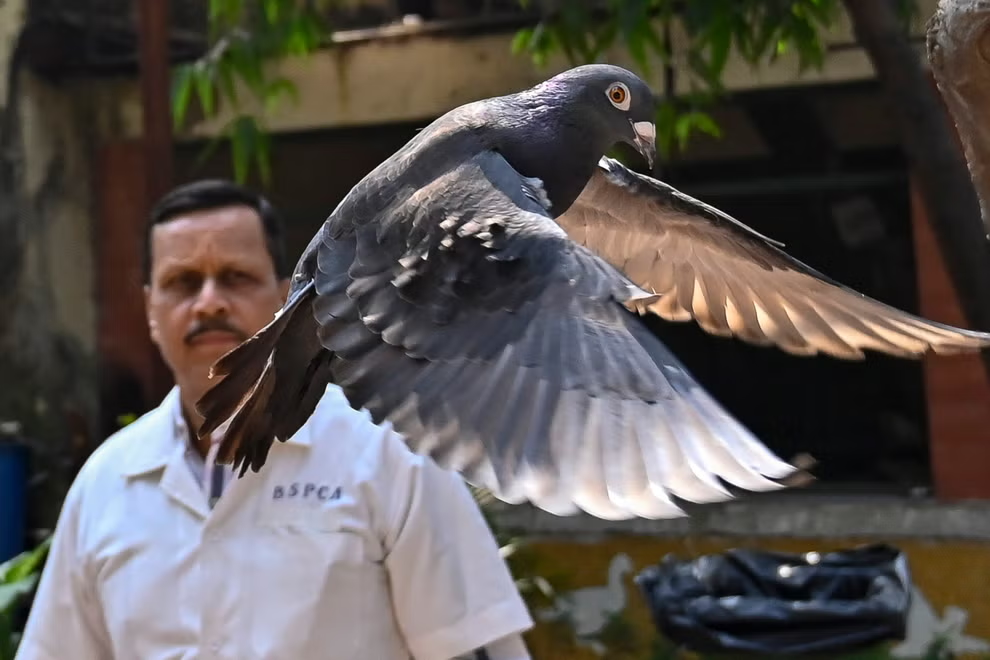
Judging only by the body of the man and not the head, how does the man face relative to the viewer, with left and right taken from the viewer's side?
facing the viewer

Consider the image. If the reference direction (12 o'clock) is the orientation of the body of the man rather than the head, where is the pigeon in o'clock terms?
The pigeon is roughly at 11 o'clock from the man.

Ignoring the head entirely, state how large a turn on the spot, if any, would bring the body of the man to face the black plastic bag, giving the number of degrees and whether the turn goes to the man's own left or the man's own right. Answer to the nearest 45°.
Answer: approximately 135° to the man's own left

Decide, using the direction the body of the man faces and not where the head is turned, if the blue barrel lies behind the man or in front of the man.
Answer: behind

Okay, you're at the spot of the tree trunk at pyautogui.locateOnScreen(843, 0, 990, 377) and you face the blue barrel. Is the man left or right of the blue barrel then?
left

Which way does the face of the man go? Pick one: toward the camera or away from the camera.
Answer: toward the camera

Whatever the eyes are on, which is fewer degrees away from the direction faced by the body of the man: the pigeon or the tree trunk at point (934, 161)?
the pigeon

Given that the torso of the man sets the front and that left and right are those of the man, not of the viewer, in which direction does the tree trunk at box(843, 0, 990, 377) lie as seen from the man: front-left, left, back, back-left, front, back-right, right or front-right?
left
